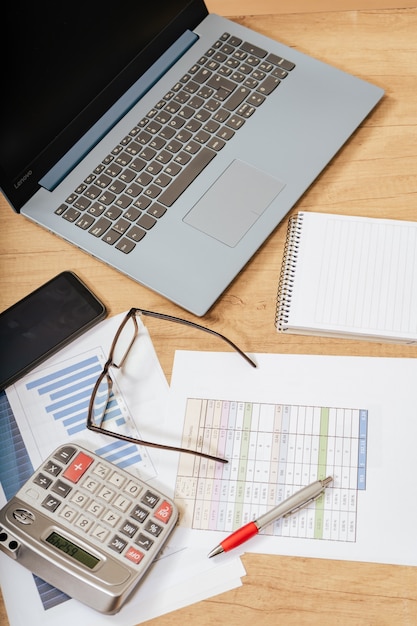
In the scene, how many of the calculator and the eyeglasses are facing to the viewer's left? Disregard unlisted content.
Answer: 1

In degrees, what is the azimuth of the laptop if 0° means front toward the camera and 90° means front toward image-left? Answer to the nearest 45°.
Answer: approximately 315°

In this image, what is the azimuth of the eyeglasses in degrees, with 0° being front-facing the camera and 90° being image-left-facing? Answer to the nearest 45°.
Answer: approximately 90°

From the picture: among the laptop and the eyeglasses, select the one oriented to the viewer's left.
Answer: the eyeglasses

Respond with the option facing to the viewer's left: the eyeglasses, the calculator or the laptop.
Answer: the eyeglasses

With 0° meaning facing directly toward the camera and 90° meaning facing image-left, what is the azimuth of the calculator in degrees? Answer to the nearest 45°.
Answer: approximately 225°
